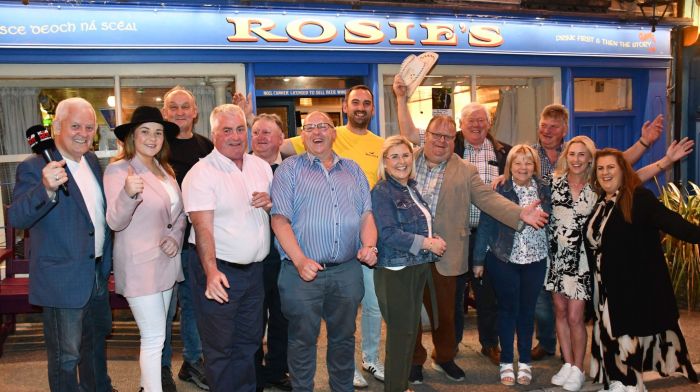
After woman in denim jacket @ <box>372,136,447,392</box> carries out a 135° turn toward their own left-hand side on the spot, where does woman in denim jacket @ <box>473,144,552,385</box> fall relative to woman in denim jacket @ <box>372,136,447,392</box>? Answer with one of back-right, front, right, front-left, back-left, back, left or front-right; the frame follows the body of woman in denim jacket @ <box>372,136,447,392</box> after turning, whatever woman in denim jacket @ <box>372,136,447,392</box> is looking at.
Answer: front-right

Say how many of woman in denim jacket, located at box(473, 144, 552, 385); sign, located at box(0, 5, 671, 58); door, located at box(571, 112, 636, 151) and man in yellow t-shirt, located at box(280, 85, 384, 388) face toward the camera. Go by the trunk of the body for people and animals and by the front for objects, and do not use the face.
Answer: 4

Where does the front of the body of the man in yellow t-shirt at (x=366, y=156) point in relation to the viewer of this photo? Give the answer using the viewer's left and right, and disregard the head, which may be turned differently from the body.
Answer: facing the viewer

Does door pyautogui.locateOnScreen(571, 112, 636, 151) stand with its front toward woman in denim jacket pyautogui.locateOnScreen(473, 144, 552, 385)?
yes

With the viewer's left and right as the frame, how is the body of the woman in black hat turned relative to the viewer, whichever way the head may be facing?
facing the viewer and to the right of the viewer

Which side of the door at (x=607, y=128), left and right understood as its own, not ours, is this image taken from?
front

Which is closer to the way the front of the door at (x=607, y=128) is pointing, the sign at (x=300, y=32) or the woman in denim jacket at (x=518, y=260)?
the woman in denim jacket

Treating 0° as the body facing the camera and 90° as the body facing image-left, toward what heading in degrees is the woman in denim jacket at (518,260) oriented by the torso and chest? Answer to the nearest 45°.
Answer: approximately 0°

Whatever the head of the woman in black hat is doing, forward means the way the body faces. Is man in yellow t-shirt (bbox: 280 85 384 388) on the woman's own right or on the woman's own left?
on the woman's own left

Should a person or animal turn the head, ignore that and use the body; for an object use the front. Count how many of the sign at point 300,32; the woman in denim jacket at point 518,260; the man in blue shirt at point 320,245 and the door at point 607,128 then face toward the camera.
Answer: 4
